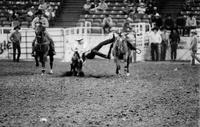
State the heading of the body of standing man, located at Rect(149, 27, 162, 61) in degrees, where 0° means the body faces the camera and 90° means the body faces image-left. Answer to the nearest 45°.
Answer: approximately 0°

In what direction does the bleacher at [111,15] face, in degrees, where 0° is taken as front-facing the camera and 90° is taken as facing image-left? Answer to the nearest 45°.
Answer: approximately 0°

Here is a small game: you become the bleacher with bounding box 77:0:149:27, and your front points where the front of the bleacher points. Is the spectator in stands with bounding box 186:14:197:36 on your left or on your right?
on your left

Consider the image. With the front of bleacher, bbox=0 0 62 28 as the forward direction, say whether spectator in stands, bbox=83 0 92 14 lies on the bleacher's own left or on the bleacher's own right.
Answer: on the bleacher's own left

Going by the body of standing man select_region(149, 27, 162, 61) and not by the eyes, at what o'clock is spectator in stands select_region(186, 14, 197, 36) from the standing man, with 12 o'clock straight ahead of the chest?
The spectator in stands is roughly at 8 o'clock from the standing man.

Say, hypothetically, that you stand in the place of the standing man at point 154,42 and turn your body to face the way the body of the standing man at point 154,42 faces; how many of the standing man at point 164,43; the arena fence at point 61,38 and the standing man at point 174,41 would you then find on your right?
1
